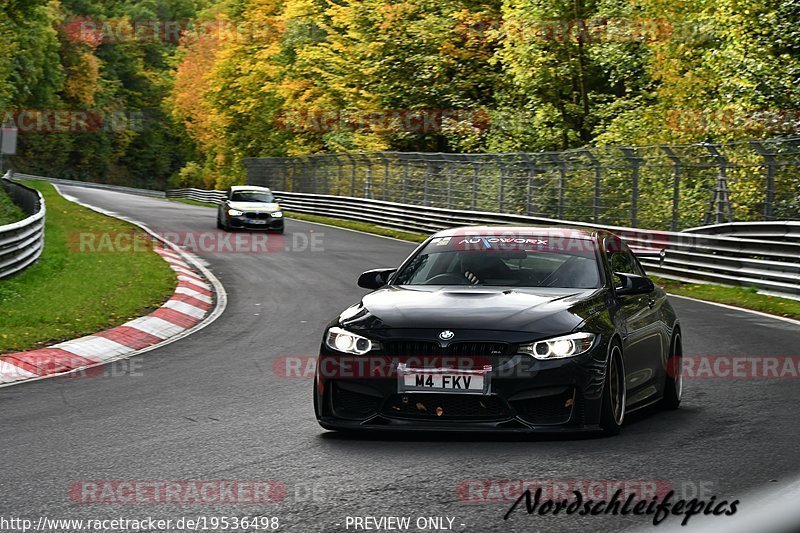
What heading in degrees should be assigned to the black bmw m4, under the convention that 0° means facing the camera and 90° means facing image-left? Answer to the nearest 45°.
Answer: approximately 45°

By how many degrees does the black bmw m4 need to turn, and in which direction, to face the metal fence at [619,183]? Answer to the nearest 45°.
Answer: approximately 135° to its right

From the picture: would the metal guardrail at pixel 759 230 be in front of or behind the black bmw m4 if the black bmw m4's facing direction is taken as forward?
behind

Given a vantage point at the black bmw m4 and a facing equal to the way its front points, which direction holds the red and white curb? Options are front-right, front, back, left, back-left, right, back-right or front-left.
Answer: right

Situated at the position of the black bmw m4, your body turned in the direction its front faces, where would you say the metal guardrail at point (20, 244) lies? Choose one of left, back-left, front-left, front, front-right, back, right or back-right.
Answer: right
